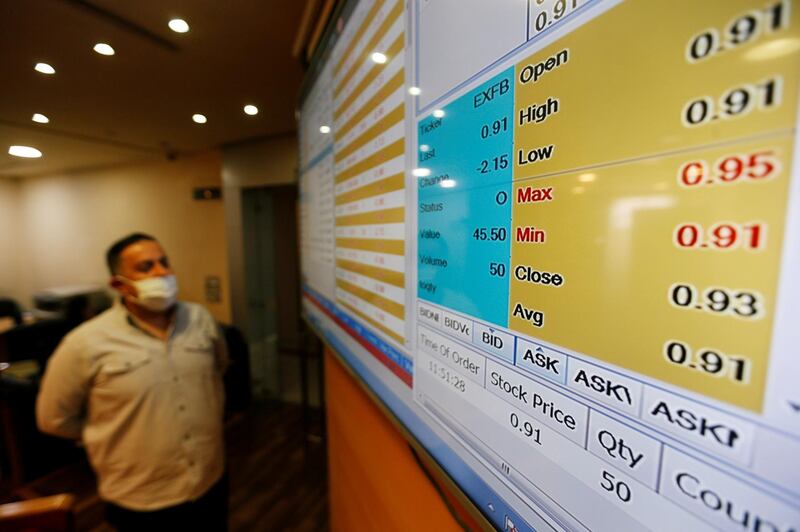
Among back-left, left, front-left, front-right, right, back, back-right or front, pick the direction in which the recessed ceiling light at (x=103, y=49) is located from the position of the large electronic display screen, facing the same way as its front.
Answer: front-right

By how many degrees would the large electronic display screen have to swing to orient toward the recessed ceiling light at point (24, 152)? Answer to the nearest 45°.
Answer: approximately 45° to its right

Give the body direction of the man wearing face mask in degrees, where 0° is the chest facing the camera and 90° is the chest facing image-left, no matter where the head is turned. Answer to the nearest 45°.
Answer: approximately 315°

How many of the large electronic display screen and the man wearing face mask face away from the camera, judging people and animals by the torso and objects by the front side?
0

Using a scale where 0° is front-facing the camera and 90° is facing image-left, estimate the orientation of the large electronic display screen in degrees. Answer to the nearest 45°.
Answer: approximately 45°

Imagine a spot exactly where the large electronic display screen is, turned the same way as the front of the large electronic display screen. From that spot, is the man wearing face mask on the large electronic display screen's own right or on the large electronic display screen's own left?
on the large electronic display screen's own right
